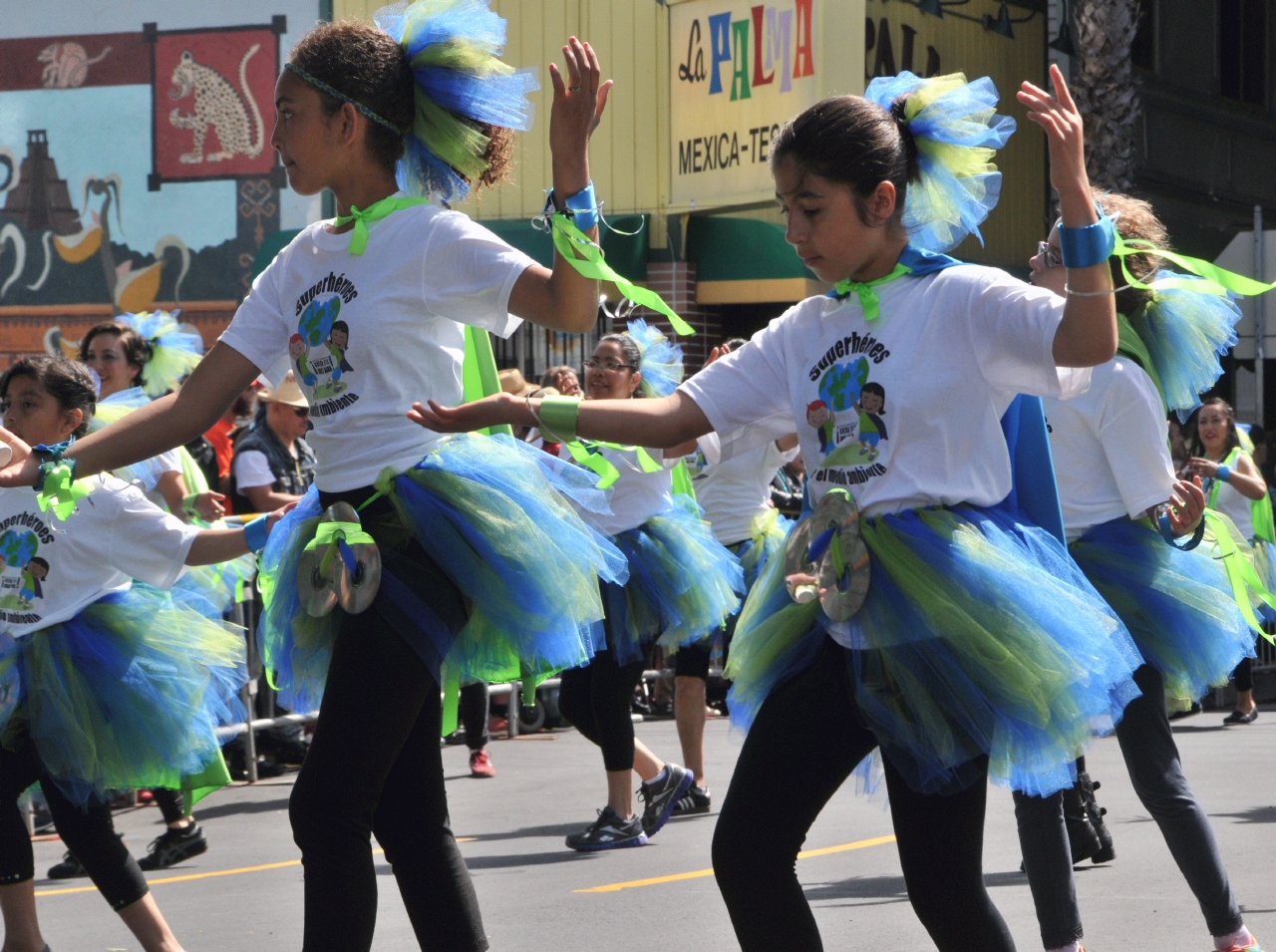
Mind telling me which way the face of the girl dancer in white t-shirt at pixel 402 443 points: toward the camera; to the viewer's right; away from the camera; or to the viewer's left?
to the viewer's left

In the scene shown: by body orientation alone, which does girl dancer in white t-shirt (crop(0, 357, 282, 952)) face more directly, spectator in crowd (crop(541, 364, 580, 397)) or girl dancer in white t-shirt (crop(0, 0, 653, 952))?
the girl dancer in white t-shirt

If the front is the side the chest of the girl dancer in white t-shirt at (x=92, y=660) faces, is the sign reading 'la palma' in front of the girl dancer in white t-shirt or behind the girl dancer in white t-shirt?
behind

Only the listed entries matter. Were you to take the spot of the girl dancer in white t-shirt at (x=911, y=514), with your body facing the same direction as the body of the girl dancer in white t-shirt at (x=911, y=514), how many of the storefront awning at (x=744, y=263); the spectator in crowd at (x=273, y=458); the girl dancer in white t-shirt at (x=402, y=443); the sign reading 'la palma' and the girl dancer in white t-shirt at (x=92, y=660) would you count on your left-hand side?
0

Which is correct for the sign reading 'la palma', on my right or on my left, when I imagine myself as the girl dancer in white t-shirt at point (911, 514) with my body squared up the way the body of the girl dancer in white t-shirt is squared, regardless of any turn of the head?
on my right

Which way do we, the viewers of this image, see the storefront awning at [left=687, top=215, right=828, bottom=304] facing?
facing the viewer

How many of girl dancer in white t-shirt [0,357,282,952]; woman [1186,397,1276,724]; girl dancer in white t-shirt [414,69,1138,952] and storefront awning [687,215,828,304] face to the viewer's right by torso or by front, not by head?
0

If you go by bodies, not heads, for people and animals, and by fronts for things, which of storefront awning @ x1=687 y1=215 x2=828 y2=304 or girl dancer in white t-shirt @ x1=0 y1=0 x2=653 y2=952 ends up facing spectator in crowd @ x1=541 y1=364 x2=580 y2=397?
the storefront awning

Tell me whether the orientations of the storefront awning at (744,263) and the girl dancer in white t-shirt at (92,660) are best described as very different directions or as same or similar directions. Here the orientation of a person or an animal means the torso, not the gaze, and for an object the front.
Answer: same or similar directions

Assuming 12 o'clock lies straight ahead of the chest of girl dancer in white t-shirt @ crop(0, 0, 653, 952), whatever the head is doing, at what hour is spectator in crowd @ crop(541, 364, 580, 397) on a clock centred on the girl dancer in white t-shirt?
The spectator in crowd is roughly at 5 o'clock from the girl dancer in white t-shirt.

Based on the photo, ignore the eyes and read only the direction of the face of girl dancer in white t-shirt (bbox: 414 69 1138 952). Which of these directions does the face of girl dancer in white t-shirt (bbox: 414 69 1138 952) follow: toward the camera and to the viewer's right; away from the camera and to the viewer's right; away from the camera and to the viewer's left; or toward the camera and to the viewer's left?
toward the camera and to the viewer's left

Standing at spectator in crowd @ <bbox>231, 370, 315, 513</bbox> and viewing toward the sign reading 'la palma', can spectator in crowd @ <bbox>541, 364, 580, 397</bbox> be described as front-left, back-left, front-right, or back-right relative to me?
front-right

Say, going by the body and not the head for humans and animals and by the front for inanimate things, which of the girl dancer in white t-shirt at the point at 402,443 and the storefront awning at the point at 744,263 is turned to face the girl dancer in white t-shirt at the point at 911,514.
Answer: the storefront awning

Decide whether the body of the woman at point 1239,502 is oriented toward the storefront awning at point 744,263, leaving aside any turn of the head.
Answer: no

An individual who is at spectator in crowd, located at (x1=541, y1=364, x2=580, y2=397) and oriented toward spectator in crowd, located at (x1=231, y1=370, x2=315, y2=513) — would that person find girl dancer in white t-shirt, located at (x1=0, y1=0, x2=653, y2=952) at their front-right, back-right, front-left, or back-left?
front-left

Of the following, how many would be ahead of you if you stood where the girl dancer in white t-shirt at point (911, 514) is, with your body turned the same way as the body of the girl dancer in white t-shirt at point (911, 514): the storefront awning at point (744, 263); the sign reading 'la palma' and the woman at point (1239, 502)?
0

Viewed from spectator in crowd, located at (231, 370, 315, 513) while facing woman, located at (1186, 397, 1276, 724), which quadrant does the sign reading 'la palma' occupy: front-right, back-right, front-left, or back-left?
front-left

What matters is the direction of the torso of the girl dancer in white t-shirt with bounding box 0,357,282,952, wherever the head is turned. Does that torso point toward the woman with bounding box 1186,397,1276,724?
no

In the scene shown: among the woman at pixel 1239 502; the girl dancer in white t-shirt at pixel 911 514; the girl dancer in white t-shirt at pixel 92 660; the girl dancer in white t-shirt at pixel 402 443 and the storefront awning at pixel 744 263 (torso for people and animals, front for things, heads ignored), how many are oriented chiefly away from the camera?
0
